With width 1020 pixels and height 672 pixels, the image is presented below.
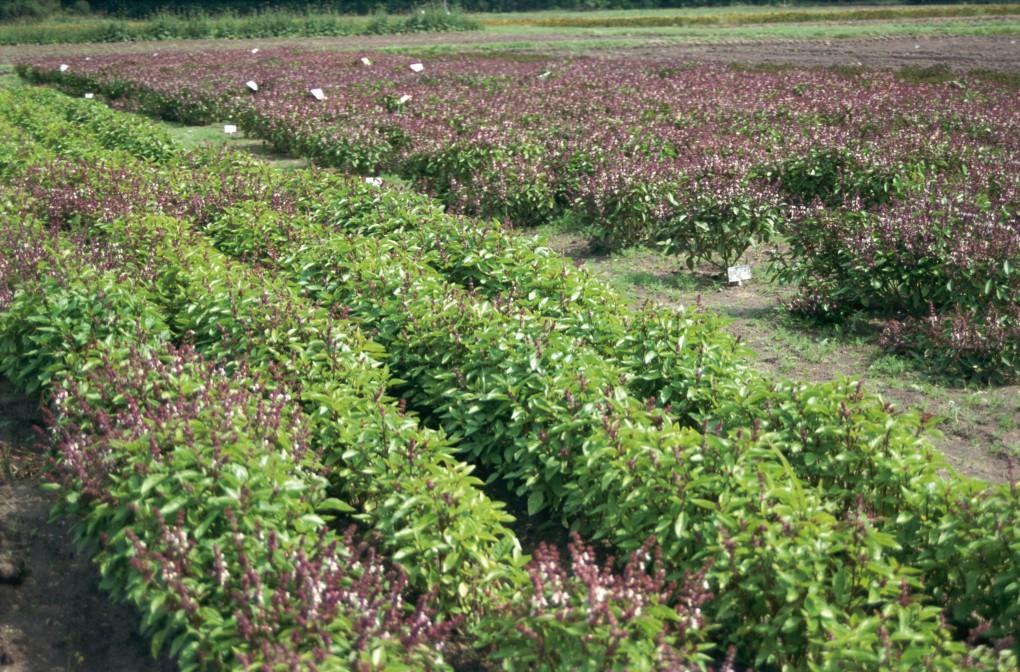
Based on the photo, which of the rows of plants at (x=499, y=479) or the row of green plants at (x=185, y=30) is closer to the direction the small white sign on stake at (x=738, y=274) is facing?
the rows of plants

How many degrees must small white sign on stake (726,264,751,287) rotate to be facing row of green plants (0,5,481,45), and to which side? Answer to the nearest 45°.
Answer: approximately 135° to its right

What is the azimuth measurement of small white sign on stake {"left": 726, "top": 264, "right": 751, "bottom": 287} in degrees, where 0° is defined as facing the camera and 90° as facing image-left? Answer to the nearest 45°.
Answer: approximately 0°

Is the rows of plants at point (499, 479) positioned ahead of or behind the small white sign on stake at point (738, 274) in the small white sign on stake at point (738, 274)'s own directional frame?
ahead
